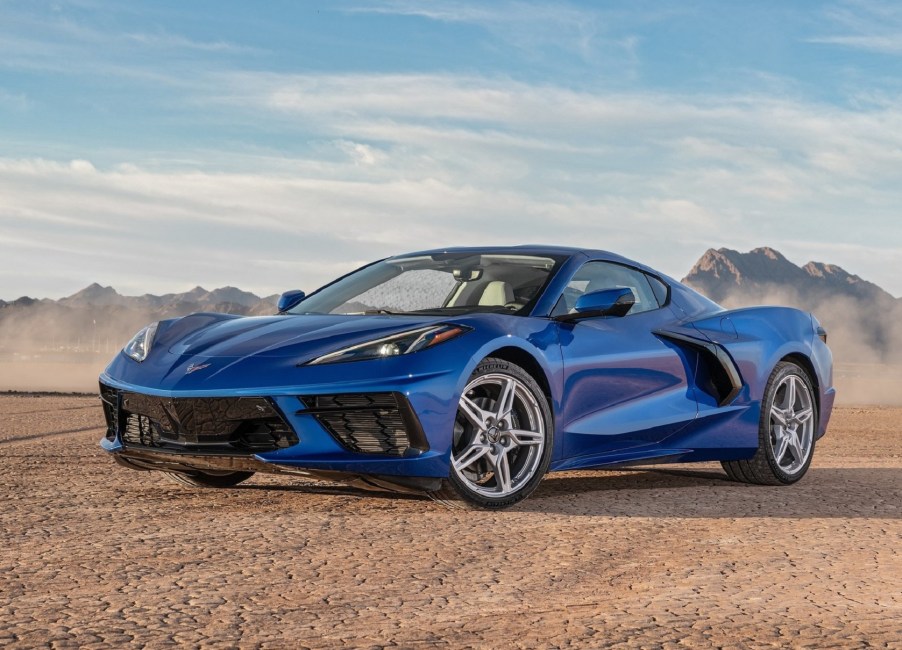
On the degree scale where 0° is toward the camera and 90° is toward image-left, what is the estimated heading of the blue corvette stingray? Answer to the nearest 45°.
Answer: approximately 45°
